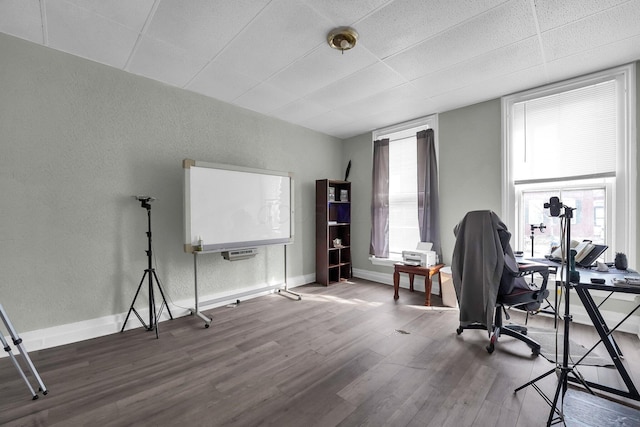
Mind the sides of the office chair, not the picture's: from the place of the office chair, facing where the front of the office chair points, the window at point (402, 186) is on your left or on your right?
on your left

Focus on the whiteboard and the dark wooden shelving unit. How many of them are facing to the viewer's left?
0

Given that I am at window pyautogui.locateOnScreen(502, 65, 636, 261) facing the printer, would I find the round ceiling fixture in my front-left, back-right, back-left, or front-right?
front-left

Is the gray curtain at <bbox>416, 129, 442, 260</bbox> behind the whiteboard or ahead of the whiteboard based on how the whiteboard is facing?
ahead

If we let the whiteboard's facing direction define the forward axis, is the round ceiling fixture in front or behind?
in front

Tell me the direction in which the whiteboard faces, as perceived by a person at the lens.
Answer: facing the viewer and to the right of the viewer

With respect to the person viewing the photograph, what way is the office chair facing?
facing away from the viewer and to the right of the viewer

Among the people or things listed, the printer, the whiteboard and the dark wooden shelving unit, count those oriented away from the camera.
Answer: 0

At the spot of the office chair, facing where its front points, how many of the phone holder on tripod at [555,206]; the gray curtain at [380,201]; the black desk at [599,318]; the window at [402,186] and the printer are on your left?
3

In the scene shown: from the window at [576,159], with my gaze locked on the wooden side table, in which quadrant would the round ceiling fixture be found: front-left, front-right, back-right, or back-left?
front-left

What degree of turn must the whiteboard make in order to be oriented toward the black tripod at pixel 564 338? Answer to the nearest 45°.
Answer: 0° — it already faces it

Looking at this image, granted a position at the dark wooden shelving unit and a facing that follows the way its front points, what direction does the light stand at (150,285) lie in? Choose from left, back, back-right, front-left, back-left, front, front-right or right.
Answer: right

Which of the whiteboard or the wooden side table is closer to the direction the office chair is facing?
the wooden side table

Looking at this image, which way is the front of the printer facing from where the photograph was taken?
facing the viewer and to the left of the viewer

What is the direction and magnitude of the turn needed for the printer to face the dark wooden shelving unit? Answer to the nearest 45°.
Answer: approximately 45° to its right

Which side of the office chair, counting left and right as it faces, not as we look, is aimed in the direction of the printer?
left

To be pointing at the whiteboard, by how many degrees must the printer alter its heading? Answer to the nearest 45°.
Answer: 0° — it already faces it
